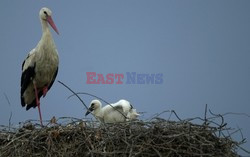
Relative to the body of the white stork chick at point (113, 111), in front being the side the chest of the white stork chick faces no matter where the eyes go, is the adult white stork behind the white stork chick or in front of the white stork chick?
in front

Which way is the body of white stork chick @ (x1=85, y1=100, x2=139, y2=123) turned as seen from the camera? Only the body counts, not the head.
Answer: to the viewer's left

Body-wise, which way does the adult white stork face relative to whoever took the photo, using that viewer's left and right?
facing the viewer and to the right of the viewer

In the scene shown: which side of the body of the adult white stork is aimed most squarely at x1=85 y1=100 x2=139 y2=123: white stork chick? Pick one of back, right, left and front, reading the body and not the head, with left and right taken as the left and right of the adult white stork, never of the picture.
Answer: front
